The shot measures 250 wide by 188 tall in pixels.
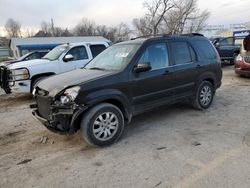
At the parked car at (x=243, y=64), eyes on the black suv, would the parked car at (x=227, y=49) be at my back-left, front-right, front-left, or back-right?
back-right

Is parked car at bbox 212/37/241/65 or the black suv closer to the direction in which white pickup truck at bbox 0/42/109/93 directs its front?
the black suv

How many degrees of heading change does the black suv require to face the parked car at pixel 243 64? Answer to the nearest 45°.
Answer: approximately 180°

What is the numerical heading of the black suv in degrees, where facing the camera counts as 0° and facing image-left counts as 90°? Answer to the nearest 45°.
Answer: approximately 45°

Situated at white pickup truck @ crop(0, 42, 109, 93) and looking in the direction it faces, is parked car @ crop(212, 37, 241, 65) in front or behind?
behind

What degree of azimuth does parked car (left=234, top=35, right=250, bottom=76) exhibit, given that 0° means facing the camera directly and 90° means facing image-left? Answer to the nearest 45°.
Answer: approximately 45°

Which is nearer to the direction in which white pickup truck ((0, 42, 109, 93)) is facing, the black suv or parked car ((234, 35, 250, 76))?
the black suv

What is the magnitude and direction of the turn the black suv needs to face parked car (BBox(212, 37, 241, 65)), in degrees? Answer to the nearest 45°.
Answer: approximately 180°

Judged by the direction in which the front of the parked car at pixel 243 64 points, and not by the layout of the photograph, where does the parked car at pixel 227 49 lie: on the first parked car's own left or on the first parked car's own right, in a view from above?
on the first parked car's own right
